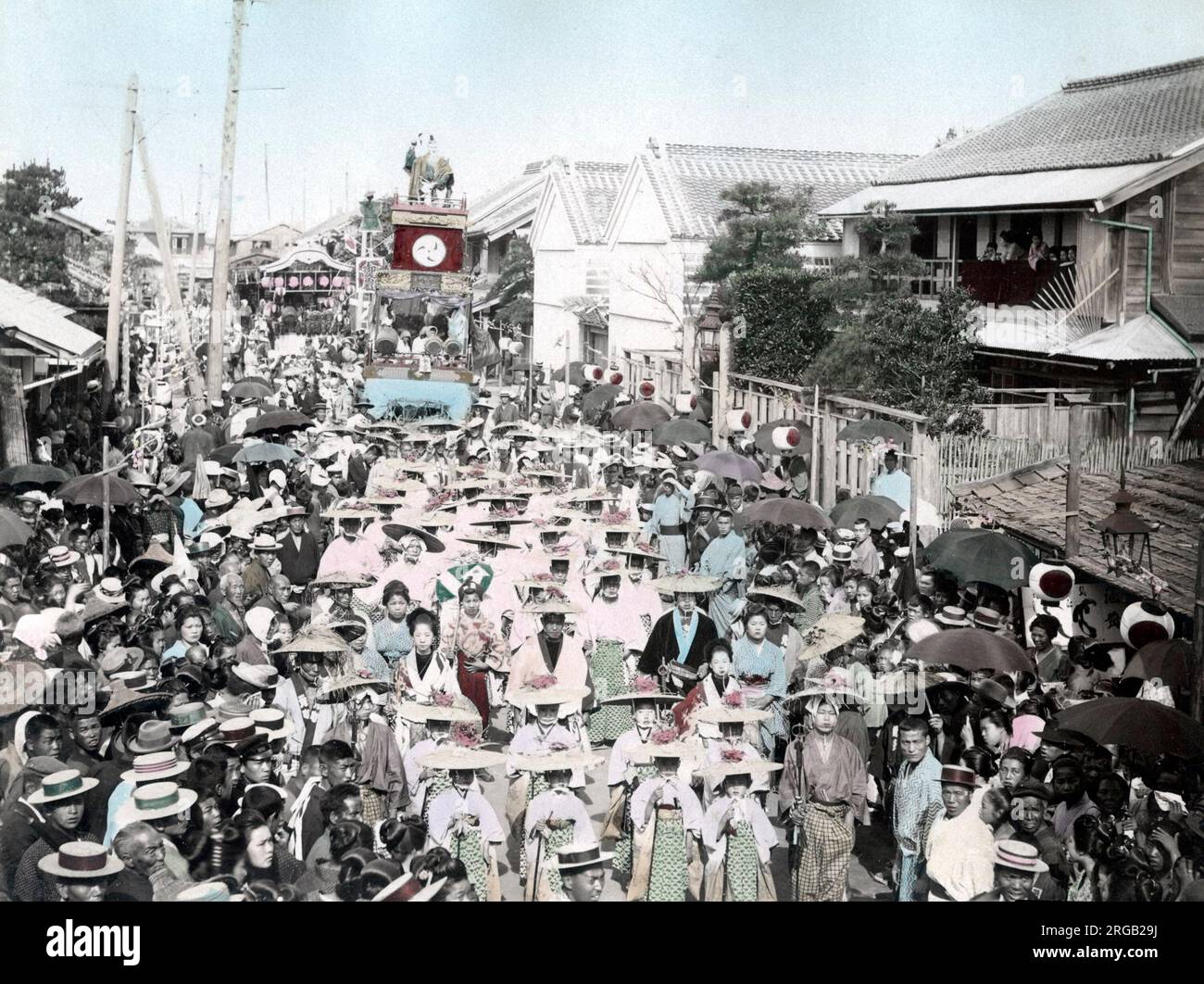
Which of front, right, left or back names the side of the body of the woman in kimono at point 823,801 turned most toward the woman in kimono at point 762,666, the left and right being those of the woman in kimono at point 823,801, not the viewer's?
back

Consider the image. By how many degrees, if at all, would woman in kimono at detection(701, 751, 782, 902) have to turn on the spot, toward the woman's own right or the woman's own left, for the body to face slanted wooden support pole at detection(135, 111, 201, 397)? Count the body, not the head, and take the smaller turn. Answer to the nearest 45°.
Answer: approximately 135° to the woman's own right

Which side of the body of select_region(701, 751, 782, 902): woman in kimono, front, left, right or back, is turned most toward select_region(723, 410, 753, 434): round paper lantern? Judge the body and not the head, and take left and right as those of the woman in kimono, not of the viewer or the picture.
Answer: back

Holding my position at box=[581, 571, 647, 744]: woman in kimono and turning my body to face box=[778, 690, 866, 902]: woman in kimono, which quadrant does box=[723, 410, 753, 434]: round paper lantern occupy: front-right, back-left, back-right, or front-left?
back-left

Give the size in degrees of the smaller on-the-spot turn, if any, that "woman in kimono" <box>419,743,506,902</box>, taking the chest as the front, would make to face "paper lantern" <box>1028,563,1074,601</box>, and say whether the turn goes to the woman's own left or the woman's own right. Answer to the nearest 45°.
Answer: approximately 135° to the woman's own left

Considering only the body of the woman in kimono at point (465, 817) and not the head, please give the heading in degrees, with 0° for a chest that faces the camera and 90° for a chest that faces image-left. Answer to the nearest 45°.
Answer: approximately 0°

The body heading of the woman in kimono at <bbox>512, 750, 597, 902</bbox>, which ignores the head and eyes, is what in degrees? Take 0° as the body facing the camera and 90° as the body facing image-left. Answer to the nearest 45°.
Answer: approximately 0°

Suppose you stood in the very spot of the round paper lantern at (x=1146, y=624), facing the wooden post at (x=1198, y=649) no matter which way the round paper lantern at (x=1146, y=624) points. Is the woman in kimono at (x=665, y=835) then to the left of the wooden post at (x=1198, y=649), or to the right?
right

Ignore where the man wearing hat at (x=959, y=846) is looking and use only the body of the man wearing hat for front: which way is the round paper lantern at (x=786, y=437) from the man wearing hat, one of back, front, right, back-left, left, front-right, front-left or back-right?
back-right
